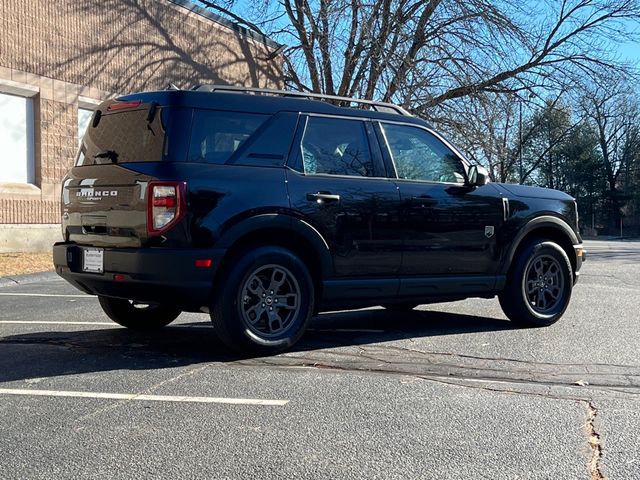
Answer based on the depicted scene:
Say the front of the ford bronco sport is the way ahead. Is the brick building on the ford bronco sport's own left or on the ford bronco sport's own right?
on the ford bronco sport's own left

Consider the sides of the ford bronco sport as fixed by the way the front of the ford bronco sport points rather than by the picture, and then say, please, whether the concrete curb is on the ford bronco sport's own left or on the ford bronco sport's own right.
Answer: on the ford bronco sport's own left

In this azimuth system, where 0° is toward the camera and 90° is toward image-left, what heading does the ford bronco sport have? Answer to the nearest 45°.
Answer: approximately 225°

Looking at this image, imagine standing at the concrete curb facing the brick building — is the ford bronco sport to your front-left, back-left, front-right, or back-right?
back-right
